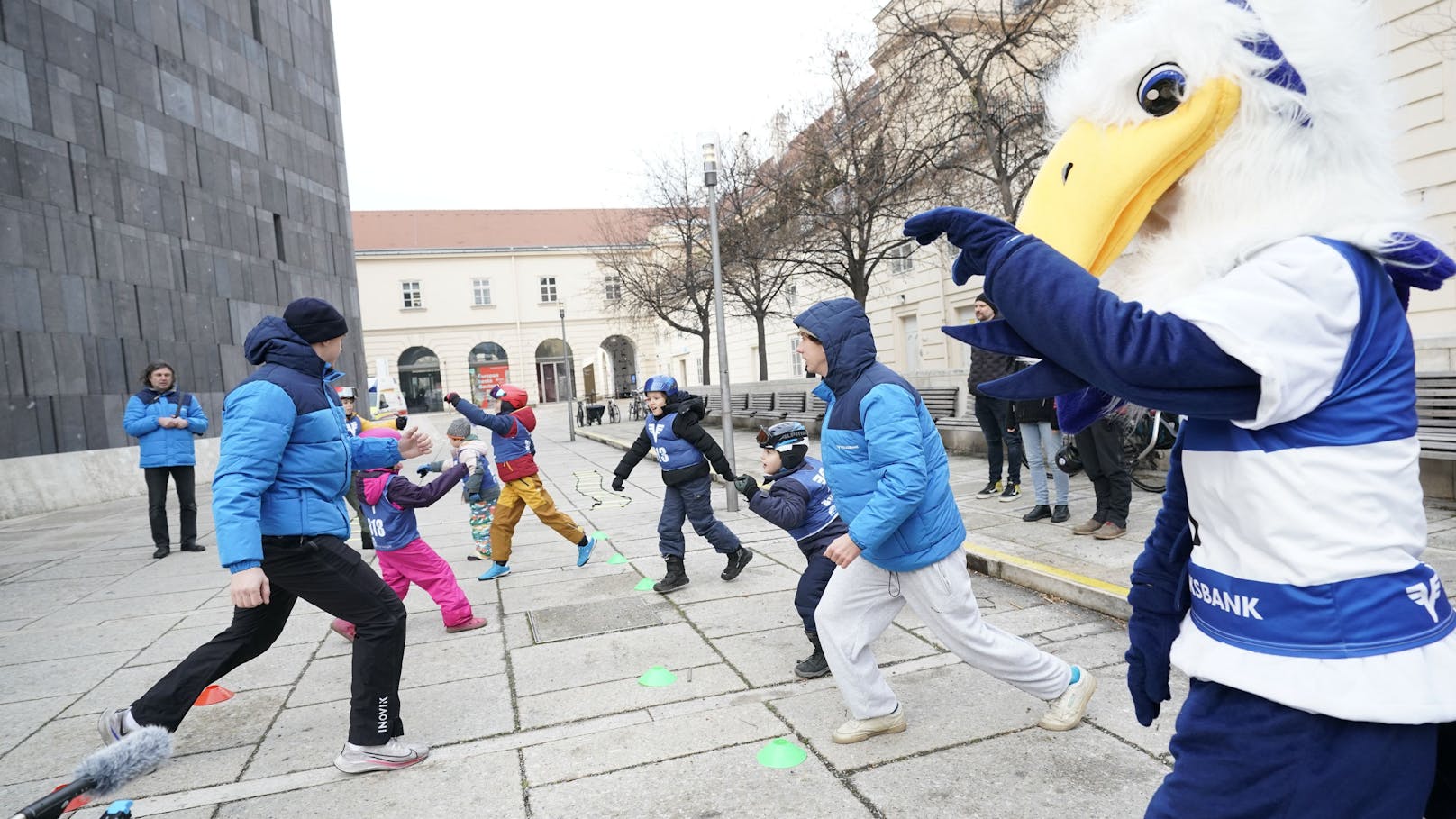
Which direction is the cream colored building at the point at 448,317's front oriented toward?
toward the camera

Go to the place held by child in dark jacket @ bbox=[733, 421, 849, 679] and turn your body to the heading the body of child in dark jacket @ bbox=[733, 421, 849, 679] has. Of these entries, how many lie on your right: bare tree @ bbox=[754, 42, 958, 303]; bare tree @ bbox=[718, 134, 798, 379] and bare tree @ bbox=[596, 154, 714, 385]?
3

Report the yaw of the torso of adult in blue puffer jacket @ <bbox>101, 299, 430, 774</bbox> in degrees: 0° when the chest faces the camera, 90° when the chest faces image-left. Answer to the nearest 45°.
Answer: approximately 270°

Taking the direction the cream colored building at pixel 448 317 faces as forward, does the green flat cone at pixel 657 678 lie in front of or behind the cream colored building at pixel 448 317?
in front

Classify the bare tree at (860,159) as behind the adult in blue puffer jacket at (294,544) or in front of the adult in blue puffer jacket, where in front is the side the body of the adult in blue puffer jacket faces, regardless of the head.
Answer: in front

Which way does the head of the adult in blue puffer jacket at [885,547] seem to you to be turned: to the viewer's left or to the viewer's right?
to the viewer's left

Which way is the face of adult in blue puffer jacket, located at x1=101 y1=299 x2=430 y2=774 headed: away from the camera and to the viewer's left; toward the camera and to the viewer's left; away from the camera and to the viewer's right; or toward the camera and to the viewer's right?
away from the camera and to the viewer's right

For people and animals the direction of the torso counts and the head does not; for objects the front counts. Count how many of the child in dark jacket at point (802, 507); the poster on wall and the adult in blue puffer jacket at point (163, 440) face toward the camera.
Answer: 2

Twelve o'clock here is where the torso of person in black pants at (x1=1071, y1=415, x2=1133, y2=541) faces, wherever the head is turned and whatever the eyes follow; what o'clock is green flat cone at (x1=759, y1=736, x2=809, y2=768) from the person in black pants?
The green flat cone is roughly at 11 o'clock from the person in black pants.

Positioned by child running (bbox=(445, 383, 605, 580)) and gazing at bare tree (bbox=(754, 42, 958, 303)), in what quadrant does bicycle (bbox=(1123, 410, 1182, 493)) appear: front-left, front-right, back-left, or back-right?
front-right

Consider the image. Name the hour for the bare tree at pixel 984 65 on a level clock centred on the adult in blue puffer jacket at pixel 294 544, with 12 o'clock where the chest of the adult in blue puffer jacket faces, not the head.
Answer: The bare tree is roughly at 11 o'clock from the adult in blue puffer jacket.

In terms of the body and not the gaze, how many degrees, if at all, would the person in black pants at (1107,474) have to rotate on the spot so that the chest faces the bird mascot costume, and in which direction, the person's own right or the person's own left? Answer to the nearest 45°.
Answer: approximately 45° to the person's own left

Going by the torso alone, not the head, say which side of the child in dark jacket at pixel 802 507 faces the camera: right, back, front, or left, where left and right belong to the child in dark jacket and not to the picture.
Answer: left

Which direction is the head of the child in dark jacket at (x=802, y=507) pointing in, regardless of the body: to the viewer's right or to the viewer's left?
to the viewer's left

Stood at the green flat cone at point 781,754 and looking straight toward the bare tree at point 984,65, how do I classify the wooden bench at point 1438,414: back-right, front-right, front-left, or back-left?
front-right
